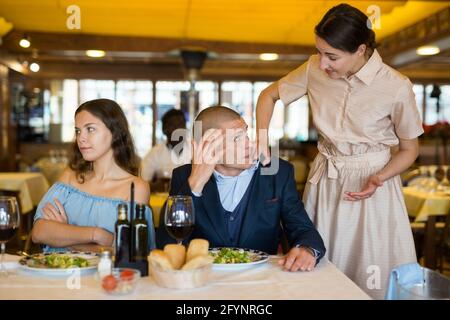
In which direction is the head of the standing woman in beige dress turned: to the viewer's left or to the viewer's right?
to the viewer's left

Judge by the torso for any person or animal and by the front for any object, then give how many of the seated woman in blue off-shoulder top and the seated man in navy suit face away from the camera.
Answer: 0

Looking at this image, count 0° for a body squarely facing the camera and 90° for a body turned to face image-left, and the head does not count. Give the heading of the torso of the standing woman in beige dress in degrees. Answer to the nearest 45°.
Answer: approximately 45°

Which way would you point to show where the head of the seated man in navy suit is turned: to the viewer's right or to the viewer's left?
to the viewer's right

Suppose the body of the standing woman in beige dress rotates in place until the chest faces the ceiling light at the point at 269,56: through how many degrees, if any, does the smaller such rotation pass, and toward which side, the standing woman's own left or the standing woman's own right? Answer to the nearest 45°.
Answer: approximately 135° to the standing woman's own right

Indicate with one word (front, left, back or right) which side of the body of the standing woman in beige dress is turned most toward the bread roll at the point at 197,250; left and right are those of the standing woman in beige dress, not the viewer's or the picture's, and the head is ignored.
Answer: front

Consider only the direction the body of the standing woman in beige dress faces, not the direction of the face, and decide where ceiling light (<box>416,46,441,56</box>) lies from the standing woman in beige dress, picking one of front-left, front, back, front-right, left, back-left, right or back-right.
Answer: back-right

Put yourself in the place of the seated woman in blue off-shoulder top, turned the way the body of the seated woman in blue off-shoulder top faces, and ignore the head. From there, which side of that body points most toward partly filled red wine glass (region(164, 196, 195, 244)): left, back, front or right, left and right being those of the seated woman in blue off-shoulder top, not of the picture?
left

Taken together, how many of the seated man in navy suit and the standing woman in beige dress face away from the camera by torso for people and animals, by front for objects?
0

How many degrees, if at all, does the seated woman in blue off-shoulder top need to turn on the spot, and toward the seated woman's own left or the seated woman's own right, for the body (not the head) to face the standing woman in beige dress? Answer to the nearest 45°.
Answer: approximately 135° to the seated woman's own left
